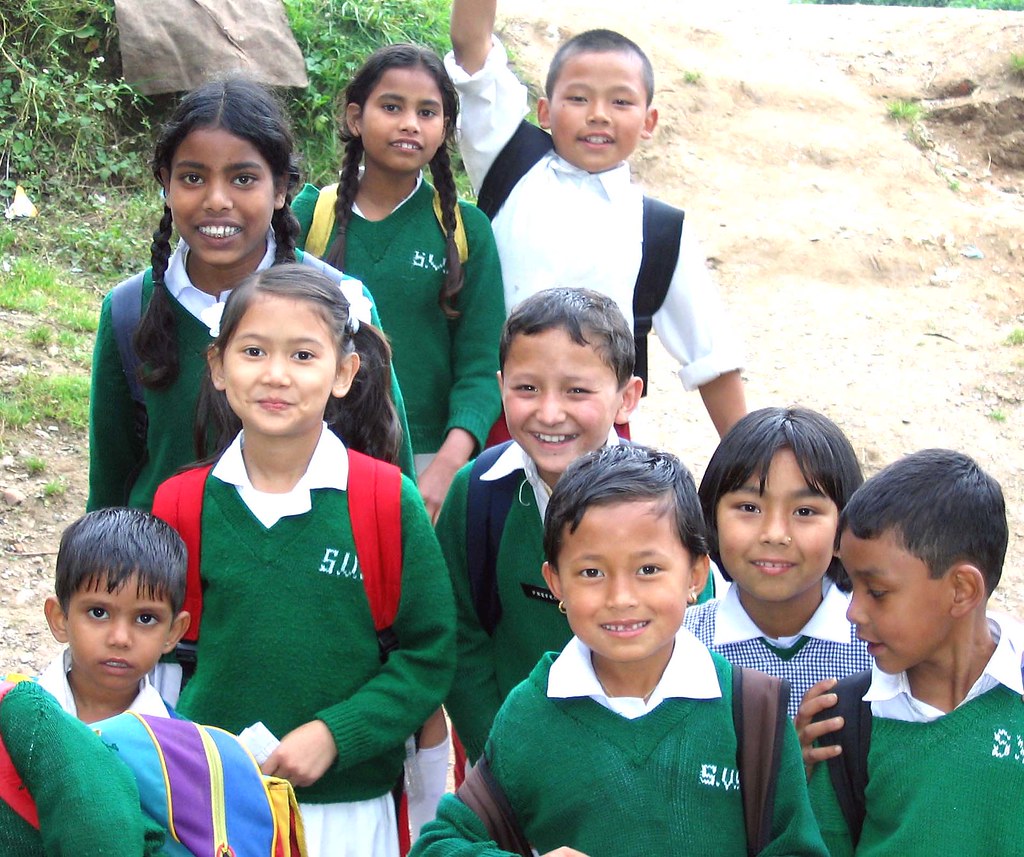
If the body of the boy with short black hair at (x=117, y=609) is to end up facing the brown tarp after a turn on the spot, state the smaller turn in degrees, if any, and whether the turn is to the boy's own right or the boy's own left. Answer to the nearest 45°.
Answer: approximately 180°

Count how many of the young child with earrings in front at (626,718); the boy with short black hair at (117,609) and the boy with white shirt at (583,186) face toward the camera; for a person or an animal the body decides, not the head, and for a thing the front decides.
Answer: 3

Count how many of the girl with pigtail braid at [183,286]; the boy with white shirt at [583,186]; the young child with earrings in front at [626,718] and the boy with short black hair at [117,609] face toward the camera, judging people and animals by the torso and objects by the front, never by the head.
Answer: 4

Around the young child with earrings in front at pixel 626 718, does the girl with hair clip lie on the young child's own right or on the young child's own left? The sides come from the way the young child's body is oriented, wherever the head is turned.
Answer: on the young child's own right

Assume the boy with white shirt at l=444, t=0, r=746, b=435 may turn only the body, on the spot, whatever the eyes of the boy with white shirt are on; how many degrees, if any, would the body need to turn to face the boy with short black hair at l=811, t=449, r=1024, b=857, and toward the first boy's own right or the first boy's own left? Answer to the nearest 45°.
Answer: approximately 45° to the first boy's own left

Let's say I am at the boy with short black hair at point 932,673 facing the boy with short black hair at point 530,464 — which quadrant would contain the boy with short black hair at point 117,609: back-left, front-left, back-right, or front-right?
front-left

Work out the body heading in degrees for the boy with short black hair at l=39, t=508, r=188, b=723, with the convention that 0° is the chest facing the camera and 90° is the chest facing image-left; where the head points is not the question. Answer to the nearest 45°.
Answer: approximately 0°

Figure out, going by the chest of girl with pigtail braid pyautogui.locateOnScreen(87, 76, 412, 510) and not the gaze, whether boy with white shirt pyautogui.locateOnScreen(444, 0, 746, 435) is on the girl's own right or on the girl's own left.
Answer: on the girl's own left

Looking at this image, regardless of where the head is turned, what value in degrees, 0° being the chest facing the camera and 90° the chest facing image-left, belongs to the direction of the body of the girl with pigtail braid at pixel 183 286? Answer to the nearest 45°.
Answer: approximately 0°

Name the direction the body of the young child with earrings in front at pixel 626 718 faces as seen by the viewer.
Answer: toward the camera

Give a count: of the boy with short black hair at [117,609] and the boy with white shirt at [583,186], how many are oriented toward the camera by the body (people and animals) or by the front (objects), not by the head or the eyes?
2

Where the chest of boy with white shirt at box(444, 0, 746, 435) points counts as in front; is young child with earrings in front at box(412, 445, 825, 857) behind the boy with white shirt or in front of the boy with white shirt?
in front
